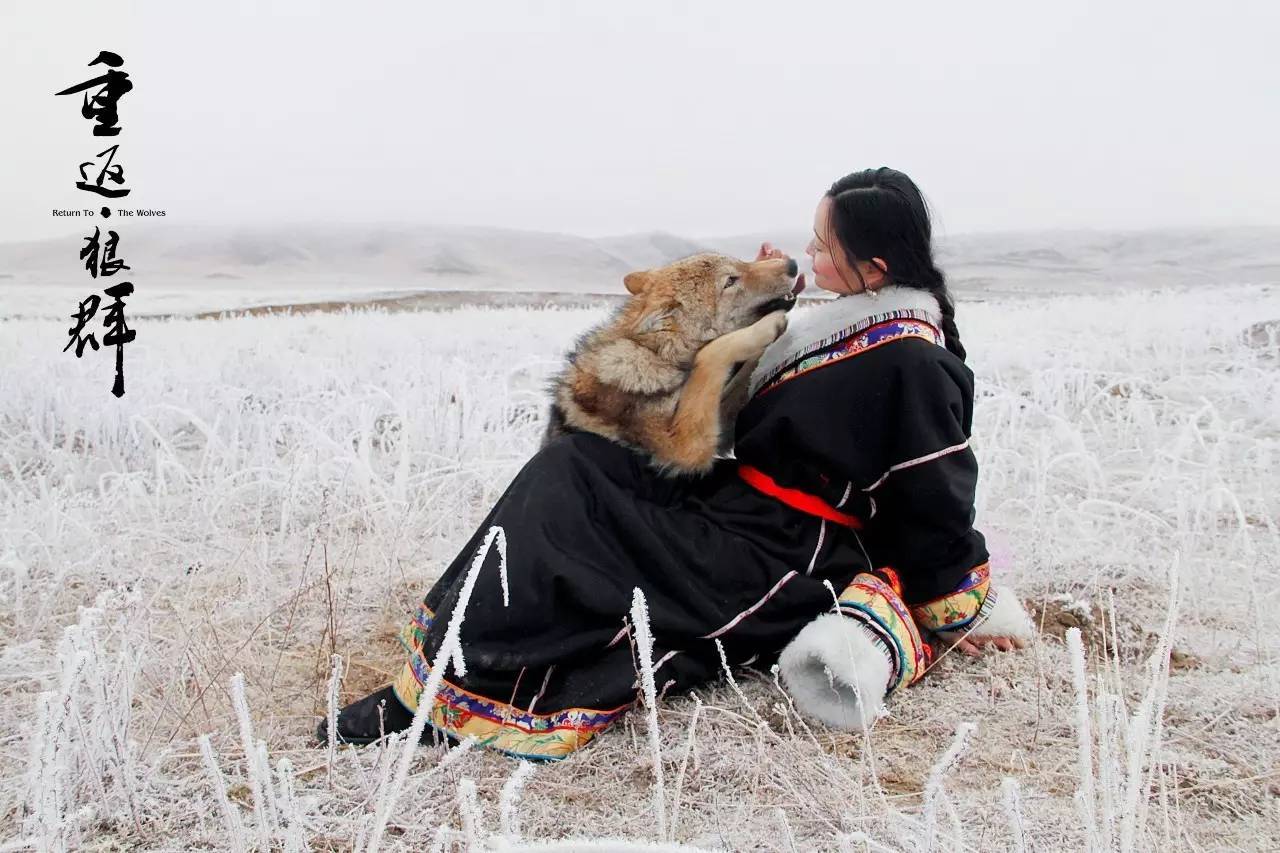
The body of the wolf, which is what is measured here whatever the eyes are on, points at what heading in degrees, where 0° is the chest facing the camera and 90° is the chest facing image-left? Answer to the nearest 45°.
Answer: approximately 270°

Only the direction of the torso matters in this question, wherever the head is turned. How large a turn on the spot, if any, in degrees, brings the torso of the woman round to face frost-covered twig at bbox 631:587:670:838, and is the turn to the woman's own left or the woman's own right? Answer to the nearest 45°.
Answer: approximately 90° to the woman's own left

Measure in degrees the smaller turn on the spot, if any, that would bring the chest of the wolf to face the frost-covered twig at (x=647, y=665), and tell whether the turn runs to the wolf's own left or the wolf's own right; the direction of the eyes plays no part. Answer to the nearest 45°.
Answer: approximately 90° to the wolf's own right

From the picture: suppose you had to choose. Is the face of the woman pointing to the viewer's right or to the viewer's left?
to the viewer's left

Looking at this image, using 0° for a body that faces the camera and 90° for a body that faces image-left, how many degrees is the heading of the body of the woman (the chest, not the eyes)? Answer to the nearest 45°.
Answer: approximately 90°
